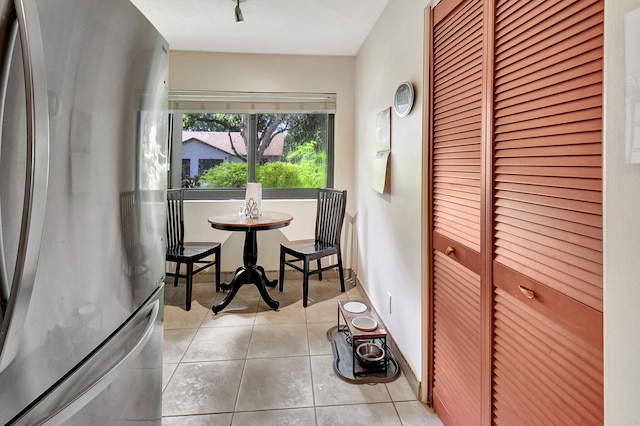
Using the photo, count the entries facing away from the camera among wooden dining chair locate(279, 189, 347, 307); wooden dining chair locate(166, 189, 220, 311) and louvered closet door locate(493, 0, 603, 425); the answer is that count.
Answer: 0

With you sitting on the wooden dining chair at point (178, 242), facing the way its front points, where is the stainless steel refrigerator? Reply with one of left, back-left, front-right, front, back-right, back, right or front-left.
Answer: front-right

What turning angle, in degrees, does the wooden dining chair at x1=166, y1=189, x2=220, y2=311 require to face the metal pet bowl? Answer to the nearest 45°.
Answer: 0° — it already faces it

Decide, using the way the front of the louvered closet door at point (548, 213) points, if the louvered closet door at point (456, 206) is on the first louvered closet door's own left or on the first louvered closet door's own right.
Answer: on the first louvered closet door's own right

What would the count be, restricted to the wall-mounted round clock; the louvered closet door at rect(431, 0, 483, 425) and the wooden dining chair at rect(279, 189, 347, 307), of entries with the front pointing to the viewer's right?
0

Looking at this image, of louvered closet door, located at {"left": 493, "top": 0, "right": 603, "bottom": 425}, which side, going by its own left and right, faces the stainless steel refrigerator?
front

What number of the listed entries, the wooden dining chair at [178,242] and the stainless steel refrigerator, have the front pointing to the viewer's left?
0

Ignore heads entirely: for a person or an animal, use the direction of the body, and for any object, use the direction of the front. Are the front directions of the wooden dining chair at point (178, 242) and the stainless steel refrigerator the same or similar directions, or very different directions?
same or similar directions

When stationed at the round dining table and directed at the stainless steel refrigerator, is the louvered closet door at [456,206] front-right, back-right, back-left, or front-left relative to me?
front-left

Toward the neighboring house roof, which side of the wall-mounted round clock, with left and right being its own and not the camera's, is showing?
right

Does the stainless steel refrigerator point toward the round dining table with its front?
no

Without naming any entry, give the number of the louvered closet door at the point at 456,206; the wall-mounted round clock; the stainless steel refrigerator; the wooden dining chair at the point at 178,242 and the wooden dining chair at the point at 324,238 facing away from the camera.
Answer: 0

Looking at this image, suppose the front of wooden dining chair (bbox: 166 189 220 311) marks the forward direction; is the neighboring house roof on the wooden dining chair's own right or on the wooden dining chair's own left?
on the wooden dining chair's own left

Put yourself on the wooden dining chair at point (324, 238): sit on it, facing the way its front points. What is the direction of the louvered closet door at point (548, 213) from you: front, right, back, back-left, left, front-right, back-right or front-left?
front-left

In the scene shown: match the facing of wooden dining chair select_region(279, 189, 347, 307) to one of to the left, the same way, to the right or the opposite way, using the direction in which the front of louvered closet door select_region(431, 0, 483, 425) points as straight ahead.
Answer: the same way

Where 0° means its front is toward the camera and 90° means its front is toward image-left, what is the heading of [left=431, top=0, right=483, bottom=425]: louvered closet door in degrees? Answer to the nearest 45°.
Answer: approximately 45°

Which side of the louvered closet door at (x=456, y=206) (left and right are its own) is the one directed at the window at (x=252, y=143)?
right
